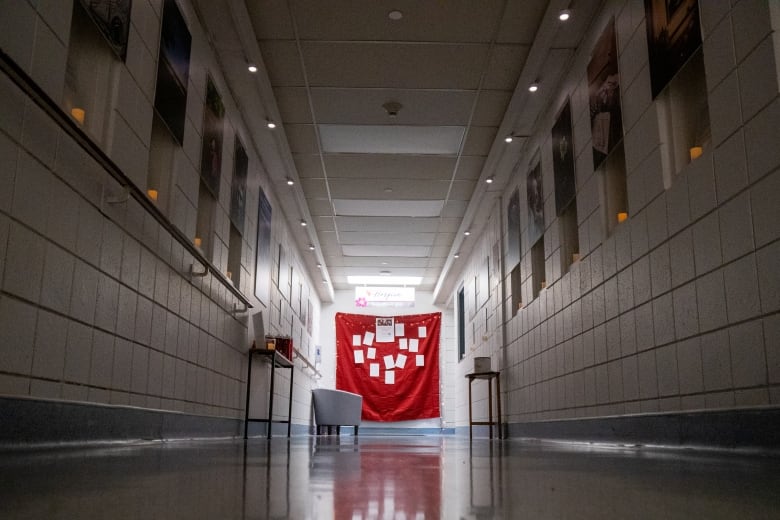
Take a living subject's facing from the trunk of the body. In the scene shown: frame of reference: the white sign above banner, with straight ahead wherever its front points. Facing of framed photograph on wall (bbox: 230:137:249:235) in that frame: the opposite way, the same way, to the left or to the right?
to the left

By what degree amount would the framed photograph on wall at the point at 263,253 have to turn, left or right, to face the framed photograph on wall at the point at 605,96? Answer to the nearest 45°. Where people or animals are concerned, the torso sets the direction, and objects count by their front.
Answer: approximately 45° to its right

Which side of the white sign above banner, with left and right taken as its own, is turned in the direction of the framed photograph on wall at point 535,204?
front

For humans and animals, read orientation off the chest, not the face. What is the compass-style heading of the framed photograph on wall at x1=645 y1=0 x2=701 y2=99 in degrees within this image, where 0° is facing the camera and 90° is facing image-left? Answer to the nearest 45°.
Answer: approximately 45°

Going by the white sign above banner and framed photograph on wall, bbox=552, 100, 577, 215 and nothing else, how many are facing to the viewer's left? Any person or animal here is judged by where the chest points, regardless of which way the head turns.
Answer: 1

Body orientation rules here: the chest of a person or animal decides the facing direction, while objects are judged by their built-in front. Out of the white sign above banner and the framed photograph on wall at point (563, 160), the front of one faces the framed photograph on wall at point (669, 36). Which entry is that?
the white sign above banner

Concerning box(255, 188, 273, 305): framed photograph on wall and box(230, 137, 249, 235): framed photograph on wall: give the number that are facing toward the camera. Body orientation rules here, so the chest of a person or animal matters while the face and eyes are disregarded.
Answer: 0

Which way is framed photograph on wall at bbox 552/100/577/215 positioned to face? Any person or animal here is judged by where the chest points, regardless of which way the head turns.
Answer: to the viewer's left

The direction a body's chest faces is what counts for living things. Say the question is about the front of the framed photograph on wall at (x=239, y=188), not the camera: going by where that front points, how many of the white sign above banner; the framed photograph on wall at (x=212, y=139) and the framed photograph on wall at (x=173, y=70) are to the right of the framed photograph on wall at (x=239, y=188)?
2

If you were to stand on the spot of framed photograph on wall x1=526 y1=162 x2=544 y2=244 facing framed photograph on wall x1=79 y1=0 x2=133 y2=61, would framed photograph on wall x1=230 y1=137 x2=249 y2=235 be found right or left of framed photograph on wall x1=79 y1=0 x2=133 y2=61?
right

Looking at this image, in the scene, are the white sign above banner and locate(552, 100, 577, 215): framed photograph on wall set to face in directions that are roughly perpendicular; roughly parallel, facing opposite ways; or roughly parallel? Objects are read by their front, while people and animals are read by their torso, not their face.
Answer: roughly perpendicular

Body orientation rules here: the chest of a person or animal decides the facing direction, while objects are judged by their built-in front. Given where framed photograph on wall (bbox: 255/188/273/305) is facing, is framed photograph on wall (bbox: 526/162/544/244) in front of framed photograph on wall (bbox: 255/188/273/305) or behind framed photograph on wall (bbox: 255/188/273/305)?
in front

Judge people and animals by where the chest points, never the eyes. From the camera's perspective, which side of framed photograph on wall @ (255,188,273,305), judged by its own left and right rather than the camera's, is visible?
right

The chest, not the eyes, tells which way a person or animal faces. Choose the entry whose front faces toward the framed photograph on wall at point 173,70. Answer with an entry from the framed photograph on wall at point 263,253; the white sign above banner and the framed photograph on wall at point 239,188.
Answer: the white sign above banner

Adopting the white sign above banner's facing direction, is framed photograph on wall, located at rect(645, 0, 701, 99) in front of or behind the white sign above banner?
in front

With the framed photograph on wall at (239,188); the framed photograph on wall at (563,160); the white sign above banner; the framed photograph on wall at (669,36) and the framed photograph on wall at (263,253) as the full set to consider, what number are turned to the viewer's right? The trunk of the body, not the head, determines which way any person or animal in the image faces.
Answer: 2

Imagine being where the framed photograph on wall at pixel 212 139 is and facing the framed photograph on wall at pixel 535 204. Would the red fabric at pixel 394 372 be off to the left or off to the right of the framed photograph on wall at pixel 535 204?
left

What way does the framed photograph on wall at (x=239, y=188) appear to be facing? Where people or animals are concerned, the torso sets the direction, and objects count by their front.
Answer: to the viewer's right

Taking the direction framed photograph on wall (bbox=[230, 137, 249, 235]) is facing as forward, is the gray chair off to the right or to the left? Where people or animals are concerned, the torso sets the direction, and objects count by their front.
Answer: on its left
